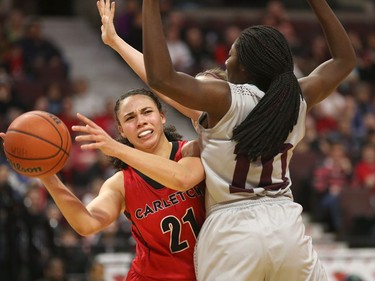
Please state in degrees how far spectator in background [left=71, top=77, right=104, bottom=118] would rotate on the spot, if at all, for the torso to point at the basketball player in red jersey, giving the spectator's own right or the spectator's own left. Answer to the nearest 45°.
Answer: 0° — they already face them

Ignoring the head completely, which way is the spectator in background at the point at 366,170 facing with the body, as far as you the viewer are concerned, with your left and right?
facing the viewer

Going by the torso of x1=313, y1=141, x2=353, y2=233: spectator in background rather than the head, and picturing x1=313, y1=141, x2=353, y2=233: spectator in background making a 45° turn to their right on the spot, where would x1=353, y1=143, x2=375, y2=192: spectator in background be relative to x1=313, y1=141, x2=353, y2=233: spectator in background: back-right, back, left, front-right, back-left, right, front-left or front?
back

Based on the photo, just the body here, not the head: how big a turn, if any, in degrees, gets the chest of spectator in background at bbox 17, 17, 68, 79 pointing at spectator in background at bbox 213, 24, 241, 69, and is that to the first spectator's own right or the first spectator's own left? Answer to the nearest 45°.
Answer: approximately 90° to the first spectator's own left

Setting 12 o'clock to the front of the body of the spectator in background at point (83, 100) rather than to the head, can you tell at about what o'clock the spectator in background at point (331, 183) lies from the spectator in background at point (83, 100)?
the spectator in background at point (331, 183) is roughly at 10 o'clock from the spectator in background at point (83, 100).

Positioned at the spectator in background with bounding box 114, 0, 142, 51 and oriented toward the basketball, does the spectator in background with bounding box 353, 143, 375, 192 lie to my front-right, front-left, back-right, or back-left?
front-left

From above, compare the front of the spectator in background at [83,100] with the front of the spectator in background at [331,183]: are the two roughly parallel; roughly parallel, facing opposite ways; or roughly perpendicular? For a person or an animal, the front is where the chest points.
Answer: roughly parallel

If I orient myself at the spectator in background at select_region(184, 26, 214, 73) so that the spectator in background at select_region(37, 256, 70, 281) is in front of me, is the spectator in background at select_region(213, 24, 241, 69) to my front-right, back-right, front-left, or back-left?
back-left

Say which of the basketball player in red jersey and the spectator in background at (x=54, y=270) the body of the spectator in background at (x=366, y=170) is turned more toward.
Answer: the basketball player in red jersey

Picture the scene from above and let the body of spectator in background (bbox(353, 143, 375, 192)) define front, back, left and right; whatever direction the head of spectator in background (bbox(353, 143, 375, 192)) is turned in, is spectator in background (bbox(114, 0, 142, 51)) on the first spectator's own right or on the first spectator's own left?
on the first spectator's own right

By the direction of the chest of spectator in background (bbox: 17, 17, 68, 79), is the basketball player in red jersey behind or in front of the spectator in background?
in front

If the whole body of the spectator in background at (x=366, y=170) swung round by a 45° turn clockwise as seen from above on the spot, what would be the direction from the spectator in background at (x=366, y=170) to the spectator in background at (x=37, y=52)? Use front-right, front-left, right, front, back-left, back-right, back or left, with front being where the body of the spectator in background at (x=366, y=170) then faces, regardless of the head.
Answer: front-right

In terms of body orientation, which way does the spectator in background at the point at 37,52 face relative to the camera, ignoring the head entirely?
toward the camera

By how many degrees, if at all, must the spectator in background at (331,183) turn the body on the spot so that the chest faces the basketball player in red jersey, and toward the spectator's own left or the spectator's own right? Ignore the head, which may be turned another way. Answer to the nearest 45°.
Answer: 0° — they already face them

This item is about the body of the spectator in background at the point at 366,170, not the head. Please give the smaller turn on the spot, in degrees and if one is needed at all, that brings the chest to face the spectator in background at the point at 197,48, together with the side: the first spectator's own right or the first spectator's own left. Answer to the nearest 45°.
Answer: approximately 135° to the first spectator's own right

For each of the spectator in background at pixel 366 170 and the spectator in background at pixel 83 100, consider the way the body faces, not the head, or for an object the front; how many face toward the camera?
2

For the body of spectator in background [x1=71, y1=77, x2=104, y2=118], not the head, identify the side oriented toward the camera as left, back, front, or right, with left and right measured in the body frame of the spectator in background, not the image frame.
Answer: front

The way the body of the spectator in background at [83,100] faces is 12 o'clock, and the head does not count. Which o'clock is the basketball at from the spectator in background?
The basketball is roughly at 12 o'clock from the spectator in background.

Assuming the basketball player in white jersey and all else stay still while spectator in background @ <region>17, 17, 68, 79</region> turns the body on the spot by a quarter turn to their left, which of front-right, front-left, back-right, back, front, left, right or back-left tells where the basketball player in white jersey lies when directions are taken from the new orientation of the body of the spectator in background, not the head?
right
